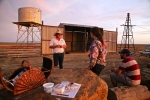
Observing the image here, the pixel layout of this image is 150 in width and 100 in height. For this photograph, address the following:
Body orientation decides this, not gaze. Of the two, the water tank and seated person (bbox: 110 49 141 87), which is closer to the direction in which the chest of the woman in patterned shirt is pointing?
the water tank

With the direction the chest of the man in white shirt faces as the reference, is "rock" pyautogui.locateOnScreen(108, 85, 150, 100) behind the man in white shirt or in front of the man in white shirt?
in front

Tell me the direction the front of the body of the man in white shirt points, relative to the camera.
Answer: toward the camera

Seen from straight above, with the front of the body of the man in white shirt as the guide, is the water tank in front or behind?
behind

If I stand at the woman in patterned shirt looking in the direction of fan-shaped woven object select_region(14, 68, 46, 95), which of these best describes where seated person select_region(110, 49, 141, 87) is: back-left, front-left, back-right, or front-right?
back-left

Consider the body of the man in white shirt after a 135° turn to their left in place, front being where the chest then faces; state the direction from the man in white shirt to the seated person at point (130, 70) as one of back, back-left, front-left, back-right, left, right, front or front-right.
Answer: right

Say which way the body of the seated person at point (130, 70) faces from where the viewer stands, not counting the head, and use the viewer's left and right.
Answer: facing to the left of the viewer
